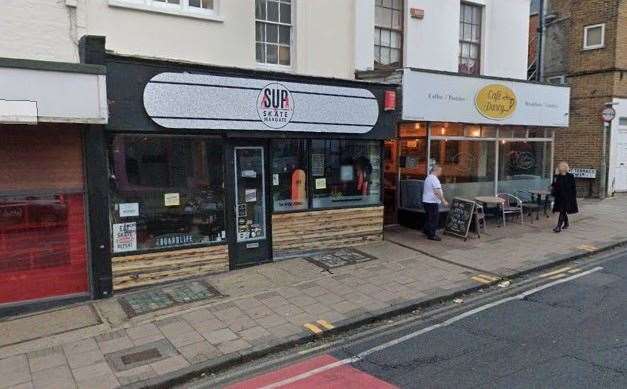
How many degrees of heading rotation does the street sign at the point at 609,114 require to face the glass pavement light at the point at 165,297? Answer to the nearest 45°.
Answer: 0° — it already faces it

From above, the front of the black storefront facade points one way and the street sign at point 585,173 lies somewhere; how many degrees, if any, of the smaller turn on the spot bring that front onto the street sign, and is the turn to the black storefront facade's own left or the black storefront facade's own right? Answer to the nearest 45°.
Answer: approximately 90° to the black storefront facade's own left

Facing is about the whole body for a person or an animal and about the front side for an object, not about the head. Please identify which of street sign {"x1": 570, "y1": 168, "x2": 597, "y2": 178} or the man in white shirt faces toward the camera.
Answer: the street sign

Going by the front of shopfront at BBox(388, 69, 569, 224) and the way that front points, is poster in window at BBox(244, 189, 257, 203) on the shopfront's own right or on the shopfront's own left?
on the shopfront's own right

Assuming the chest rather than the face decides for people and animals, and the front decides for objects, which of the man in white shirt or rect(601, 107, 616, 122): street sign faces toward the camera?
the street sign

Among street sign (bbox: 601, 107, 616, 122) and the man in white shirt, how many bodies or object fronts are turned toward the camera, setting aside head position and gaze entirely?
1

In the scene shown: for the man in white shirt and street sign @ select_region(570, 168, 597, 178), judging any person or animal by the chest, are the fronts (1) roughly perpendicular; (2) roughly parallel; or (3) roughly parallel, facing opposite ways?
roughly perpendicular
